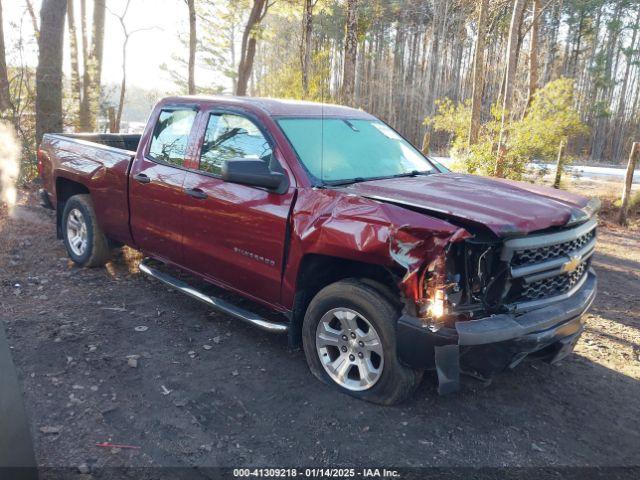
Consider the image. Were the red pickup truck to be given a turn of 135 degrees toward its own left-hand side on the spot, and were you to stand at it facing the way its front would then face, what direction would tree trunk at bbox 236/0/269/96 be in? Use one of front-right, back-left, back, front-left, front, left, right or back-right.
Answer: front

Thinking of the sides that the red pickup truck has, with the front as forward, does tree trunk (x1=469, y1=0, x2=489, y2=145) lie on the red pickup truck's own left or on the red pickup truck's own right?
on the red pickup truck's own left

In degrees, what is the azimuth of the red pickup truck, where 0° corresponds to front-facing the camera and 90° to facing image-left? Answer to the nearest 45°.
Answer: approximately 315°

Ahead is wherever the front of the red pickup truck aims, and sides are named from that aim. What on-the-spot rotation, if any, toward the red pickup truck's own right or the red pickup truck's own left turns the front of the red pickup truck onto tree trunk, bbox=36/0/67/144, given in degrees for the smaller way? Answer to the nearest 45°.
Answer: approximately 180°

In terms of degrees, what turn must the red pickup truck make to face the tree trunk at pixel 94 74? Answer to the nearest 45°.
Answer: approximately 180°

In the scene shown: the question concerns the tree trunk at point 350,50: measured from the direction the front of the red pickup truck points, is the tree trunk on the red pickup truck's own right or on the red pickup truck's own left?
on the red pickup truck's own left
